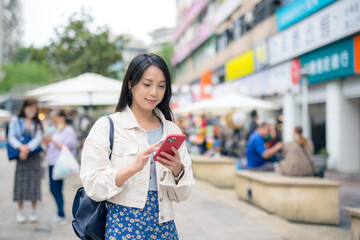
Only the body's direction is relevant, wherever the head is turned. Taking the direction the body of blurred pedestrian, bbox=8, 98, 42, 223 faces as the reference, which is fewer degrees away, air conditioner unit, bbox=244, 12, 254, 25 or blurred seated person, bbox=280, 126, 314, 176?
the blurred seated person

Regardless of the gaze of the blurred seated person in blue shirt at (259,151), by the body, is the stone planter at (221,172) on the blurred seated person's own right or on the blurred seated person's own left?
on the blurred seated person's own left

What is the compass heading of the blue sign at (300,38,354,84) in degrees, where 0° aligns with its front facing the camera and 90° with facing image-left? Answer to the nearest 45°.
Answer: approximately 45°
